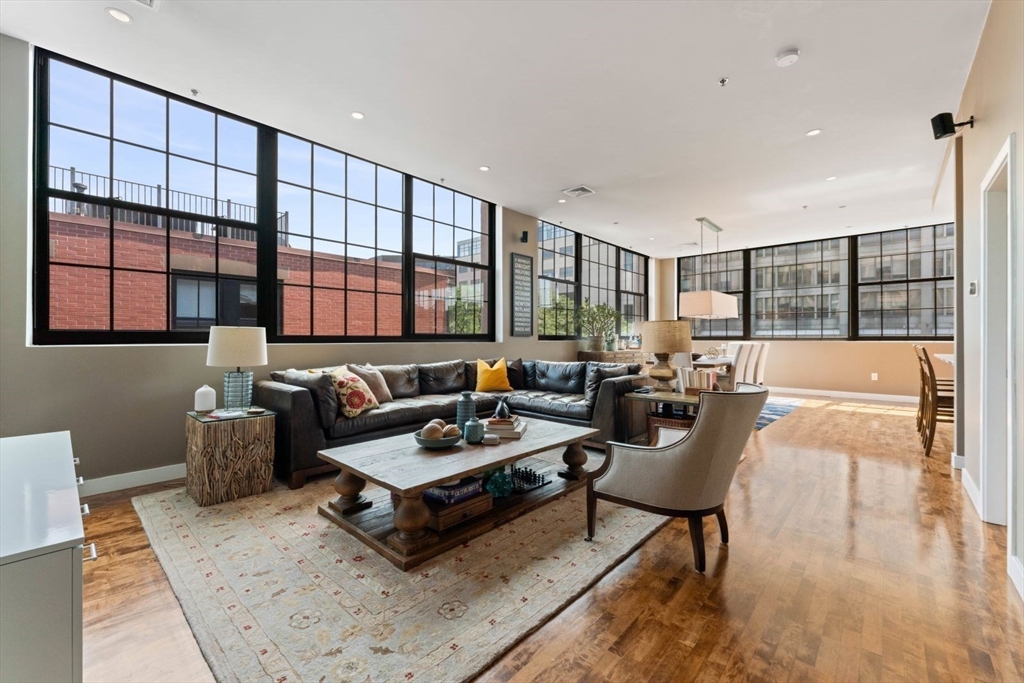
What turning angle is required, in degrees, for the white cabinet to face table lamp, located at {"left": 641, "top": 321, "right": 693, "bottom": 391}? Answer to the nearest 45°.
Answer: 0° — it already faces it

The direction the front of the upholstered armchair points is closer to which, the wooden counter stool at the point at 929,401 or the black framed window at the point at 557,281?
the black framed window

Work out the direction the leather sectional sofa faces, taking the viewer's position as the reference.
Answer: facing the viewer

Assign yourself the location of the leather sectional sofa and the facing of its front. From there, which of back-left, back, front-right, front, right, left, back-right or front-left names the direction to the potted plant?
back-left

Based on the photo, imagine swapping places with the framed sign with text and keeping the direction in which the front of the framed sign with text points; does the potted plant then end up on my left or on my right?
on my left

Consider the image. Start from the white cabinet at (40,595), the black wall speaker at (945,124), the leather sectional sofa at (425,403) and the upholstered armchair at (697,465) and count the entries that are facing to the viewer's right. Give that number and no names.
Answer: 1

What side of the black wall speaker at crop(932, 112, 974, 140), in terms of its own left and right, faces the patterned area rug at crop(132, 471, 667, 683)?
front

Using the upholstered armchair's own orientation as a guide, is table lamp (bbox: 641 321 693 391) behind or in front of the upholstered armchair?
in front

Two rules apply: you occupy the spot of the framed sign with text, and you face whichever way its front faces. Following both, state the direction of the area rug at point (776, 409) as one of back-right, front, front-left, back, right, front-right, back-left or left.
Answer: front-left

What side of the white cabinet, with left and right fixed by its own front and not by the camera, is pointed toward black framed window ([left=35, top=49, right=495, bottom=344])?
left

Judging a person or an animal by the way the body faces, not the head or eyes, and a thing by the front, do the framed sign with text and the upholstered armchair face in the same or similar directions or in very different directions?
very different directions

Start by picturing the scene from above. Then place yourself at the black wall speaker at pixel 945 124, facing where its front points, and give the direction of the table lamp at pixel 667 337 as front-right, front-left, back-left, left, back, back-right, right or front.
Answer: front

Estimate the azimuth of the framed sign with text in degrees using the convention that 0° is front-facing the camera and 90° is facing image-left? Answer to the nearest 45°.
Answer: approximately 315°

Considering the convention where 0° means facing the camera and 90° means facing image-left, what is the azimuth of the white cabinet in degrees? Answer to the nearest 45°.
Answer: approximately 270°

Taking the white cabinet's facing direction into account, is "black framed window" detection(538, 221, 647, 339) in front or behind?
in front
